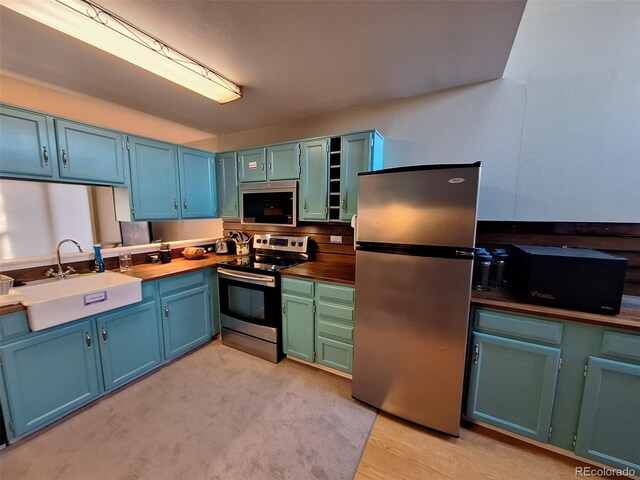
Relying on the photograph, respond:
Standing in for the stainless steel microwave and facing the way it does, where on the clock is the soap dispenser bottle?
The soap dispenser bottle is roughly at 1 o'clock from the stainless steel microwave.

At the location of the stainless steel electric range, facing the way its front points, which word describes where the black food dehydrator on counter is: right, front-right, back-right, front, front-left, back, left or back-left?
left

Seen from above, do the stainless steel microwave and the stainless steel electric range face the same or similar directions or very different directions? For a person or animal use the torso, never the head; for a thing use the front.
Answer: same or similar directions

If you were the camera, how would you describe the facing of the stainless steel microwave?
facing the viewer and to the left of the viewer

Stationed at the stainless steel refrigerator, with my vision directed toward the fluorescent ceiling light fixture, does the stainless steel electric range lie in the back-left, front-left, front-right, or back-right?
front-right

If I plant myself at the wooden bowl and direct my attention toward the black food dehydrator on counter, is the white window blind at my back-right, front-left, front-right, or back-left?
back-right

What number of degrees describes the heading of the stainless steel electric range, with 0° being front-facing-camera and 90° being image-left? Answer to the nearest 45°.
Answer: approximately 45°

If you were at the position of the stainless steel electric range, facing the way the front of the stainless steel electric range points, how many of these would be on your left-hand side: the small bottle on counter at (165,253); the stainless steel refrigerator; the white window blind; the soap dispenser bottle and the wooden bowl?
1

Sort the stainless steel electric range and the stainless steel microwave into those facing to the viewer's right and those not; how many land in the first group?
0

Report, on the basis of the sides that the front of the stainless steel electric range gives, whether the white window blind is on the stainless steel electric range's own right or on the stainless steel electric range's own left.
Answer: on the stainless steel electric range's own right

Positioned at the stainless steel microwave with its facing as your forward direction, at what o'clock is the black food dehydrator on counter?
The black food dehydrator on counter is roughly at 9 o'clock from the stainless steel microwave.

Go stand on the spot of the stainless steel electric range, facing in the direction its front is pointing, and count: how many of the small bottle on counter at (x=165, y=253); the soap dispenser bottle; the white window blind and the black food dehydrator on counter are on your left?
1

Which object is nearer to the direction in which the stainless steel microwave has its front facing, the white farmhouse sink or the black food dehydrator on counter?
the white farmhouse sink

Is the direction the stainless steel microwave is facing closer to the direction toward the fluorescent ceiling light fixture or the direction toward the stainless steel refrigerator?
the fluorescent ceiling light fixture

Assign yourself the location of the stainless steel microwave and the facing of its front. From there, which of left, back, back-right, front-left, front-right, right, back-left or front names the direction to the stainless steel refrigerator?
left

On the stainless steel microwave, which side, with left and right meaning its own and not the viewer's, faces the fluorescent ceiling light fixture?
front

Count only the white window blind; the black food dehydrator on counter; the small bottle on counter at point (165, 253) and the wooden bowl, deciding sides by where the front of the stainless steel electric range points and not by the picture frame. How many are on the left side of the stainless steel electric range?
1

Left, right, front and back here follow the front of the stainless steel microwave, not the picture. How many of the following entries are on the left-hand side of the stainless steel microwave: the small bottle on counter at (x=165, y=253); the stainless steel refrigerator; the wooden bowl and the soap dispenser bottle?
1

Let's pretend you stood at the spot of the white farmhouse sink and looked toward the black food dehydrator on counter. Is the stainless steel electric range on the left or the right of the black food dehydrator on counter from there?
left
